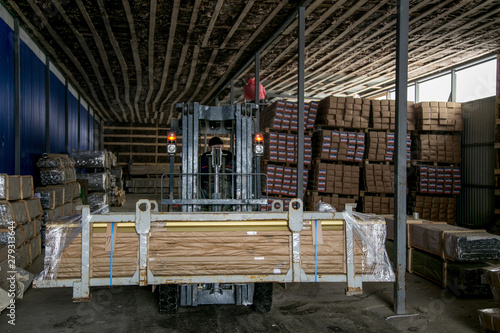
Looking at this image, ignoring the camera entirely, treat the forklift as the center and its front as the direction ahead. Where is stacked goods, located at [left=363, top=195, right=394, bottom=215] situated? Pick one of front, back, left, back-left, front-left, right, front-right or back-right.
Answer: back-left

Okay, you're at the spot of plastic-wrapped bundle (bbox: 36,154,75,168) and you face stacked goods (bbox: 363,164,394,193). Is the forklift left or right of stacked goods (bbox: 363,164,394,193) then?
right

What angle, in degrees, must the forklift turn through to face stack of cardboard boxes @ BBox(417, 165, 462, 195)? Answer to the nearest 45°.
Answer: approximately 135° to its left

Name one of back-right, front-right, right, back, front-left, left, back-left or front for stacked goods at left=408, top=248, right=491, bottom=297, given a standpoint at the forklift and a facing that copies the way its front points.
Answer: left

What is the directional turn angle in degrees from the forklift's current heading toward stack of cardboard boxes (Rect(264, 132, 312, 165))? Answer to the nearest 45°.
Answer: approximately 180°

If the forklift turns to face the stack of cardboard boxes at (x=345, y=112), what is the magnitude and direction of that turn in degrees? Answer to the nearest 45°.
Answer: approximately 135° to its left

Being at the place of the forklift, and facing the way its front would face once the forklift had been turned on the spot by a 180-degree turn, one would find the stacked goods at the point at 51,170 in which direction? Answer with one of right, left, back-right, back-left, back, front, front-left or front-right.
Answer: front-left

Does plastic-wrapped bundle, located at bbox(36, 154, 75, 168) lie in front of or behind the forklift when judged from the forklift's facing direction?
behind

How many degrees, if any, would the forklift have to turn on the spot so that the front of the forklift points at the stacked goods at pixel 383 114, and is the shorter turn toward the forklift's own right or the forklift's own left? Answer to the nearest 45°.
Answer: approximately 135° to the forklift's own left

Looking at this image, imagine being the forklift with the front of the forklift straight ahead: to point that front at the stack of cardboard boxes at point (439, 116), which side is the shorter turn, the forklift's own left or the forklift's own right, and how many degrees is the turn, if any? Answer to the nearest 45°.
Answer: approximately 135° to the forklift's own left

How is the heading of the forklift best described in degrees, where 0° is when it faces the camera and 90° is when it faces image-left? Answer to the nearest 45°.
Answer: approximately 0°

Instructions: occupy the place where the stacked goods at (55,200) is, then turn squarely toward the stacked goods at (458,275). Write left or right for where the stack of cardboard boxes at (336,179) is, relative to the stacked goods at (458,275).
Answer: left

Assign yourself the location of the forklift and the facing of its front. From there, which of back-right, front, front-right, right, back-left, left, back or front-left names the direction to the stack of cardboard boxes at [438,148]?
back-left
